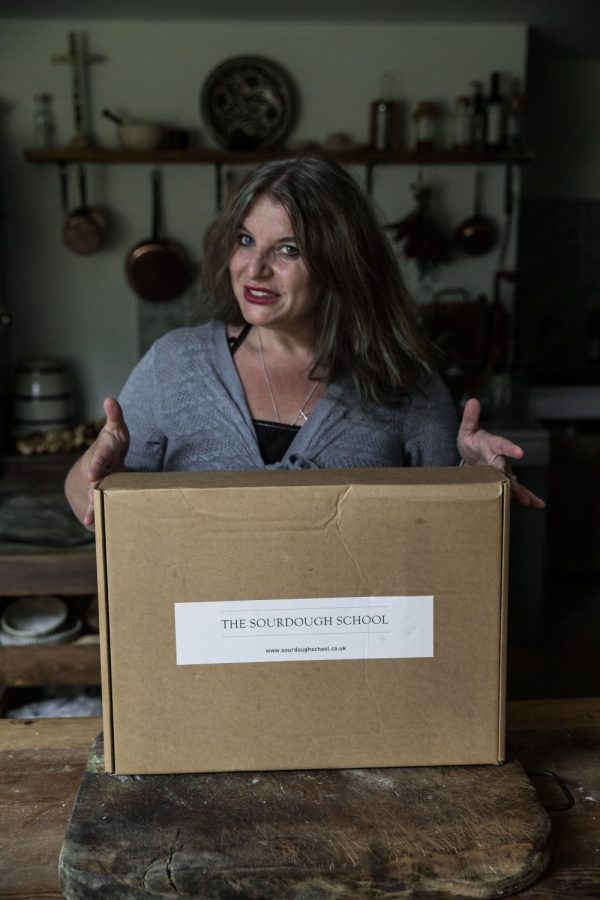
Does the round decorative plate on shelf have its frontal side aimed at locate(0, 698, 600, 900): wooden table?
yes

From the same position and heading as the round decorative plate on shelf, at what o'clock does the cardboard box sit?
The cardboard box is roughly at 12 o'clock from the round decorative plate on shelf.

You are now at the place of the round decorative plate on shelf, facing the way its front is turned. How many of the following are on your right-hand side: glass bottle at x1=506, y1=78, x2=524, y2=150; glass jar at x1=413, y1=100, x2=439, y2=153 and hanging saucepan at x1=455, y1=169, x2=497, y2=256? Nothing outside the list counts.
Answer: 0

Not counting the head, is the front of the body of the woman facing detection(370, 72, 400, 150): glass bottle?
no

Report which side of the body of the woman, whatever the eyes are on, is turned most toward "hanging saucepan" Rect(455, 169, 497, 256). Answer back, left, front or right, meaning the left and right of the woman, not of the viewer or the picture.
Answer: back

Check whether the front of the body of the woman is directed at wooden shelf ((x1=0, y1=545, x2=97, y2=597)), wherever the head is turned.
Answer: no

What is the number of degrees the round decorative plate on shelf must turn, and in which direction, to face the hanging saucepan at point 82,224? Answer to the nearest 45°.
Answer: approximately 90° to its right

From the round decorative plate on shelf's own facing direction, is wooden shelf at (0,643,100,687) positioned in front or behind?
in front

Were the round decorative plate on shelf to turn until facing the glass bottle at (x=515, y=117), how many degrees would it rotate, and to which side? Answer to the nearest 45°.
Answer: approximately 90° to its left

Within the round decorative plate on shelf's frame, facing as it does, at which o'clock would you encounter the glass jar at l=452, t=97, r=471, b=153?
The glass jar is roughly at 9 o'clock from the round decorative plate on shelf.

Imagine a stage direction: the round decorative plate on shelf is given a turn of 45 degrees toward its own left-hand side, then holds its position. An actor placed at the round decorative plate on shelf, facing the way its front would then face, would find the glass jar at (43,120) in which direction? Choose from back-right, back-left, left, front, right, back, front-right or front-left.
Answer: back-right

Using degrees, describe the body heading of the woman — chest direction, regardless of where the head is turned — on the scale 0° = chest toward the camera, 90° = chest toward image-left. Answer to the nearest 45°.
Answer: approximately 0°

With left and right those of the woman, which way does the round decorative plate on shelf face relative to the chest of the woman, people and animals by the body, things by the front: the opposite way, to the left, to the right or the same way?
the same way

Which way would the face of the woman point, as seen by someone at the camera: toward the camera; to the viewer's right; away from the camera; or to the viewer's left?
toward the camera

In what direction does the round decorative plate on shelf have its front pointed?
toward the camera

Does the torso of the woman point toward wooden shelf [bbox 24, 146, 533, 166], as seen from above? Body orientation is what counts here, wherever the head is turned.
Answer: no

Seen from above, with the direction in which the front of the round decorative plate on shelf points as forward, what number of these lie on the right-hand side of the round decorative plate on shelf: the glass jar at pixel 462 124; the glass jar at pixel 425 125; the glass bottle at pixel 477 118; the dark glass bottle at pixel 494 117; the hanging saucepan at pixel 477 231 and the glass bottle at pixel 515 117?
0

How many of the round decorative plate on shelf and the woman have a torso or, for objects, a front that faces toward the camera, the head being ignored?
2

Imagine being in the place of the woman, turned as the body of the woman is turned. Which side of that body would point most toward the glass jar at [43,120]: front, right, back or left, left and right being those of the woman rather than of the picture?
back
